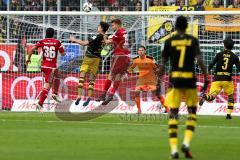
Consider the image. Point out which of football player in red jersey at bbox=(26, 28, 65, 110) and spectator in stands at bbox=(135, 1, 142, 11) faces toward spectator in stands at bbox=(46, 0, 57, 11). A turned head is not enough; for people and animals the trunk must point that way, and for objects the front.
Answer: the football player in red jersey

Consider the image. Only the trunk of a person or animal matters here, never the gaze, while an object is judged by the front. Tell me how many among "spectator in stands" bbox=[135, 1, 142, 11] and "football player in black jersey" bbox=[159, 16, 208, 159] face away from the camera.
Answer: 1

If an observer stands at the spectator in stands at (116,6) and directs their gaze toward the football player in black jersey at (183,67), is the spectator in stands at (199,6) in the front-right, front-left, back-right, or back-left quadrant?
front-left

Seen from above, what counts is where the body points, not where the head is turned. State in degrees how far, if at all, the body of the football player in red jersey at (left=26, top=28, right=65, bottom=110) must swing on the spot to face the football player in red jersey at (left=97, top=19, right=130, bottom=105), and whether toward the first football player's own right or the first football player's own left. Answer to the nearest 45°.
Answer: approximately 90° to the first football player's own right

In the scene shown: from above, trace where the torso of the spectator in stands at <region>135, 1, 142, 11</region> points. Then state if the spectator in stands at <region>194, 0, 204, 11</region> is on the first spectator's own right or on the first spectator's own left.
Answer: on the first spectator's own left

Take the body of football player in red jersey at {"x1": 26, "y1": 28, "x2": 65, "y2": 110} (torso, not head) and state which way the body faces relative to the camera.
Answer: away from the camera

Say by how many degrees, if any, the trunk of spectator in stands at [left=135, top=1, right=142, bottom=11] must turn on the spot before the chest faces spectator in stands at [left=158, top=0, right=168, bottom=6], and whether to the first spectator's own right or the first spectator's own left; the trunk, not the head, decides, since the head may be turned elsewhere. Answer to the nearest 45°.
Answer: approximately 90° to the first spectator's own left

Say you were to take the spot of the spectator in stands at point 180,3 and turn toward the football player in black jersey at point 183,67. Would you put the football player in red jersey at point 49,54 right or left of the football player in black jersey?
right

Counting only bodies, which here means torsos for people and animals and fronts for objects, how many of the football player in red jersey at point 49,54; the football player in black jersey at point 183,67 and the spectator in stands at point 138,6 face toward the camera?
1

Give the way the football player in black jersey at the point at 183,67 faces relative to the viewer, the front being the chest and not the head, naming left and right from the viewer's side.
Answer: facing away from the viewer

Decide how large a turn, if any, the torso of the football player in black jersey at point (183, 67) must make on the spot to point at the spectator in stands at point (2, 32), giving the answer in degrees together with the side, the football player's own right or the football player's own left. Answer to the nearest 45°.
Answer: approximately 45° to the football player's own left

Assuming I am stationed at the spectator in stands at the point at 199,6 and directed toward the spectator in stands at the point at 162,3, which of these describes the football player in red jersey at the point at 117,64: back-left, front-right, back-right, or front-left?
front-left

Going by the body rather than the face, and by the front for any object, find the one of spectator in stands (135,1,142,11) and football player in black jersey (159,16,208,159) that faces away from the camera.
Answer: the football player in black jersey

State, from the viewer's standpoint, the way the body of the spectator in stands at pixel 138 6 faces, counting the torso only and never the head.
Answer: toward the camera

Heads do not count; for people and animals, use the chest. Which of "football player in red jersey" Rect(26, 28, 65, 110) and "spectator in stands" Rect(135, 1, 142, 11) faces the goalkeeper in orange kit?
the spectator in stands

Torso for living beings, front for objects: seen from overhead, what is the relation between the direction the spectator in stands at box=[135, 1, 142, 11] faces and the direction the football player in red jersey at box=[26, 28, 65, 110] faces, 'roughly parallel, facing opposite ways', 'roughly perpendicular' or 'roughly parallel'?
roughly parallel, facing opposite ways

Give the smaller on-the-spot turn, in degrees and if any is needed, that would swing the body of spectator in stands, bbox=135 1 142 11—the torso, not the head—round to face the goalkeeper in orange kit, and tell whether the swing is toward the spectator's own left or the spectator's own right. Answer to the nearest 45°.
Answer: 0° — they already face them

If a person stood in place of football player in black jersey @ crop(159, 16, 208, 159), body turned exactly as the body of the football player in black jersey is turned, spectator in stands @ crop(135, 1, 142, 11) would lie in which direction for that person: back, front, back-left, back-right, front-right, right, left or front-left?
front
